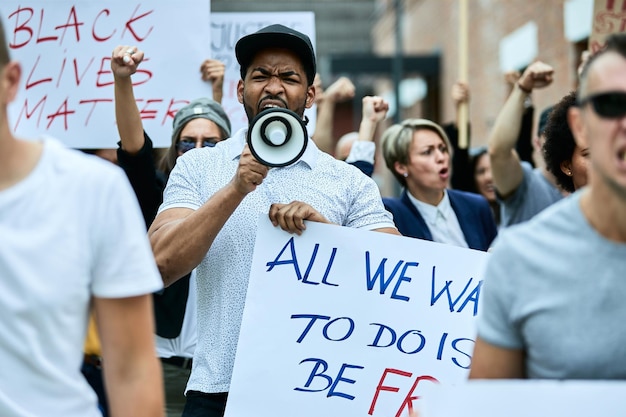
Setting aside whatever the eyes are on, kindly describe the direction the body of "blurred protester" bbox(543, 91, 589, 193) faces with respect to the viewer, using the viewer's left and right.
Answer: facing the viewer and to the right of the viewer

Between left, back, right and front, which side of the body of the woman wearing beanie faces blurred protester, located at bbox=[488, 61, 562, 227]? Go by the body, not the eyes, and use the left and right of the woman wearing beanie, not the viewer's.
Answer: left

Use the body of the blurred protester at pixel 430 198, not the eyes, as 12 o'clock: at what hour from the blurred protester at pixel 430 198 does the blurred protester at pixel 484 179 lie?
the blurred protester at pixel 484 179 is roughly at 8 o'clock from the blurred protester at pixel 430 198.

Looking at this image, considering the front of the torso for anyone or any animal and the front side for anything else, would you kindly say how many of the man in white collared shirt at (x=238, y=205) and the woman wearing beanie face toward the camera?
2

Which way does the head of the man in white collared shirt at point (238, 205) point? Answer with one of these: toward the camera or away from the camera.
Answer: toward the camera

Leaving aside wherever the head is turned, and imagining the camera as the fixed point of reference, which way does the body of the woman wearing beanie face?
toward the camera

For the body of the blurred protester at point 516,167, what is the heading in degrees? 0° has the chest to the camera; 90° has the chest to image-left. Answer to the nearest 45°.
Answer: approximately 315°

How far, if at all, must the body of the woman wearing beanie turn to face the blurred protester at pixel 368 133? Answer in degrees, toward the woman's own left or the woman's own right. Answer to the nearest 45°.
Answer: approximately 90° to the woman's own left

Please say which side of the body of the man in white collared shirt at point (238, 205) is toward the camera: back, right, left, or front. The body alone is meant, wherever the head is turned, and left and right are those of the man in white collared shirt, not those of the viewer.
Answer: front

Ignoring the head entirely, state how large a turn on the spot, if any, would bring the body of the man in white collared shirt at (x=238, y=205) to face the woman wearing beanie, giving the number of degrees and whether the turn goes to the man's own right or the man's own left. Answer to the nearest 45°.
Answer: approximately 180°

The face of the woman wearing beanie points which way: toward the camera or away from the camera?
toward the camera

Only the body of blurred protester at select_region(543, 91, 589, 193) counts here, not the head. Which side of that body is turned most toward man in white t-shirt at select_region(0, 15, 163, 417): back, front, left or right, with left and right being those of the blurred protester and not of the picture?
right

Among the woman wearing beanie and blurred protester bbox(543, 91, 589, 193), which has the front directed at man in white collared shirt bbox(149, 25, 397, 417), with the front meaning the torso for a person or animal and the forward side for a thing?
the woman wearing beanie

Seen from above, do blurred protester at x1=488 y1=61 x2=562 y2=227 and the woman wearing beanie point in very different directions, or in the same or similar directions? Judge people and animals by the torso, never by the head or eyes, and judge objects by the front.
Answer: same or similar directions
